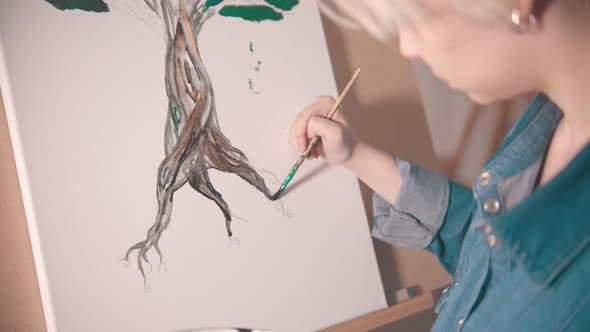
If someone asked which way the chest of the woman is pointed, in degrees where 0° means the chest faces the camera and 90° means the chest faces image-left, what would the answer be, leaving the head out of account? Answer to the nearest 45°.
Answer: approximately 90°
